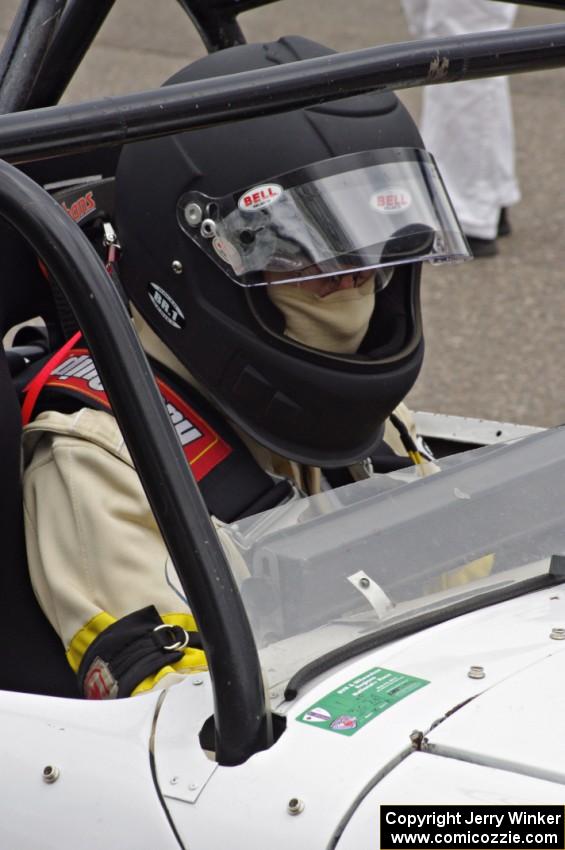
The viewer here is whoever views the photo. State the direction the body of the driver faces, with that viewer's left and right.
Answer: facing the viewer and to the right of the viewer
